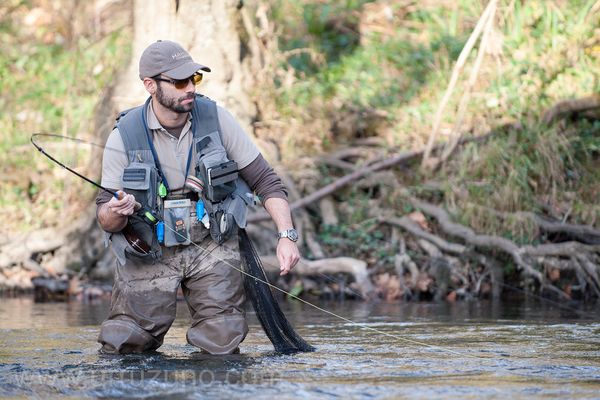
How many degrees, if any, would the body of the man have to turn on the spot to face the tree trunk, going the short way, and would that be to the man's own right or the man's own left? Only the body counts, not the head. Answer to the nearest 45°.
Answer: approximately 180°

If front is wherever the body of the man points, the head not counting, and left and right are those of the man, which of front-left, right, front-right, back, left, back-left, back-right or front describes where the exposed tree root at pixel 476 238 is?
back-left

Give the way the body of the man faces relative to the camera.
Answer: toward the camera
